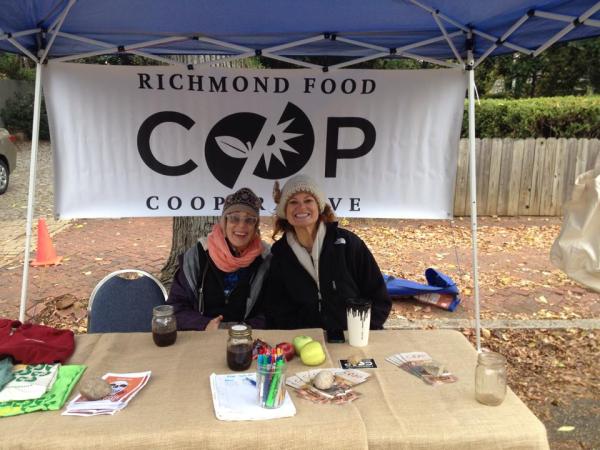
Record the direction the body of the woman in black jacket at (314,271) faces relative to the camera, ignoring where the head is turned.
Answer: toward the camera

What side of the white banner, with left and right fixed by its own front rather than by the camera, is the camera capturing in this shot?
front

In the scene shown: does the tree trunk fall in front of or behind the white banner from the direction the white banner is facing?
behind

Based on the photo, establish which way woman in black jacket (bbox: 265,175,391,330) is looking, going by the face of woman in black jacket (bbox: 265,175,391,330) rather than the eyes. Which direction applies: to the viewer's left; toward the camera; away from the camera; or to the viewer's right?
toward the camera

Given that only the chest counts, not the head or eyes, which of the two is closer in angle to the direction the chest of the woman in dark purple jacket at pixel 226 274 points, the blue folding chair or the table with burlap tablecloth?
the table with burlap tablecloth

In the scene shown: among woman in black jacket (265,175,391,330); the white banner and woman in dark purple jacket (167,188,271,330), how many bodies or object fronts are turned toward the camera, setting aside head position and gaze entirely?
3

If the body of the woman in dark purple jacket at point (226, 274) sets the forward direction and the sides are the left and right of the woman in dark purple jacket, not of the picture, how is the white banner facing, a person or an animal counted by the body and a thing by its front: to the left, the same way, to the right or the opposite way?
the same way

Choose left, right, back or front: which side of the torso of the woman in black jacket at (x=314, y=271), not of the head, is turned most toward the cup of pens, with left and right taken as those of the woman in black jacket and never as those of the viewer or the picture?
front

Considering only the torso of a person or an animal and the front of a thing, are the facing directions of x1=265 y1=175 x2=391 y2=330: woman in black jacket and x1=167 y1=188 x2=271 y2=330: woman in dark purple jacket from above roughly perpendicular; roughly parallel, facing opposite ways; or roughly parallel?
roughly parallel

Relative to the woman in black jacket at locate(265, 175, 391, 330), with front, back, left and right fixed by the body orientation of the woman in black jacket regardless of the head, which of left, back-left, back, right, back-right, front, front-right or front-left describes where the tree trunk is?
back-right

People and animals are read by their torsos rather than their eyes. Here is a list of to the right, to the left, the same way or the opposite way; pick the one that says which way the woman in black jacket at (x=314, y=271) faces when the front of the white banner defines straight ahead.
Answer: the same way

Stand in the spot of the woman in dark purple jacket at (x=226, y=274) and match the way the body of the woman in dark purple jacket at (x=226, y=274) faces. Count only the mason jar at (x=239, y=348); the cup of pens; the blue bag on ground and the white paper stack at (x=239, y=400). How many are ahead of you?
3

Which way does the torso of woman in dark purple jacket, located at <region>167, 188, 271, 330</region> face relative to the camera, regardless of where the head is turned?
toward the camera

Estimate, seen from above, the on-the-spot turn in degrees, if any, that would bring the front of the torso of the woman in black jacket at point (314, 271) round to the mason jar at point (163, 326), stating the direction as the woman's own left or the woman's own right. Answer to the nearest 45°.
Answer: approximately 45° to the woman's own right

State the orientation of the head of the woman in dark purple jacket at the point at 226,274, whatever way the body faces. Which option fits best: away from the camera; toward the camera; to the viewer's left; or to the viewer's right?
toward the camera
